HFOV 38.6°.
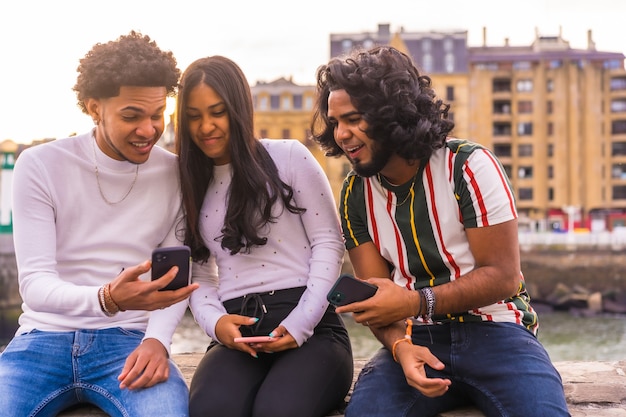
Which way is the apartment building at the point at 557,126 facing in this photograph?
toward the camera

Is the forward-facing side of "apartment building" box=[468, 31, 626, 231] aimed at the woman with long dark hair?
yes
